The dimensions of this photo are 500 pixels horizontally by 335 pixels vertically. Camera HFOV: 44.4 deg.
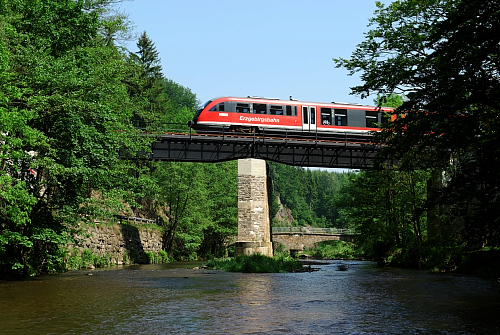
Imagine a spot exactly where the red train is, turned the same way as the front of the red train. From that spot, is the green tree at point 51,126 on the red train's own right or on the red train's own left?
on the red train's own left

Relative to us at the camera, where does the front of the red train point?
facing to the left of the viewer

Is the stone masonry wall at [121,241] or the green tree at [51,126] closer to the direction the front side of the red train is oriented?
the stone masonry wall

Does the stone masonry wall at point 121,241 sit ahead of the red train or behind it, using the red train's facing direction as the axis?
ahead
